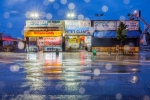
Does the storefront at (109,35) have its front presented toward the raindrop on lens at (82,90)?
yes

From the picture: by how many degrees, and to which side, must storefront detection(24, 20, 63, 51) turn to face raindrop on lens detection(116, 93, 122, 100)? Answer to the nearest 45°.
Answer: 0° — it already faces it

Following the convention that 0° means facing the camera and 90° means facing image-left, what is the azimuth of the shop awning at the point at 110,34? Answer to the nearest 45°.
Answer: approximately 0°

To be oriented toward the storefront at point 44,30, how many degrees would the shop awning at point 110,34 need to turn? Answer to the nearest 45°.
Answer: approximately 90° to its right

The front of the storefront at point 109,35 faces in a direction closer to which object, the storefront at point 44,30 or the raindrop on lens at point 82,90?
the raindrop on lens

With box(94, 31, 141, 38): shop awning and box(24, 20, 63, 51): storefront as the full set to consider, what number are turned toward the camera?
2

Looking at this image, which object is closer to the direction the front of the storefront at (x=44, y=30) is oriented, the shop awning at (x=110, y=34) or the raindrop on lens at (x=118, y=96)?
the raindrop on lens

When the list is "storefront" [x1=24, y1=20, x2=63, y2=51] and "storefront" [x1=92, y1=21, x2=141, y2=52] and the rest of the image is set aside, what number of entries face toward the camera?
2
